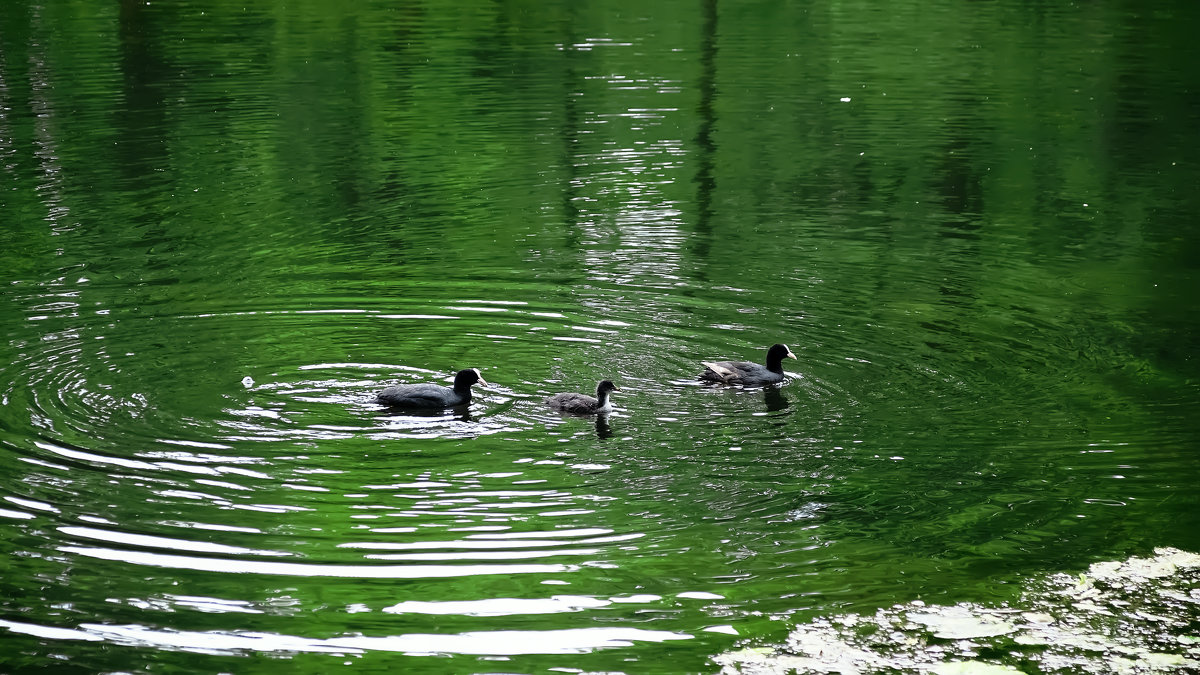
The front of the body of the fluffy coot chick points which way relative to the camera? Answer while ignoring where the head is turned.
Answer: to the viewer's right
